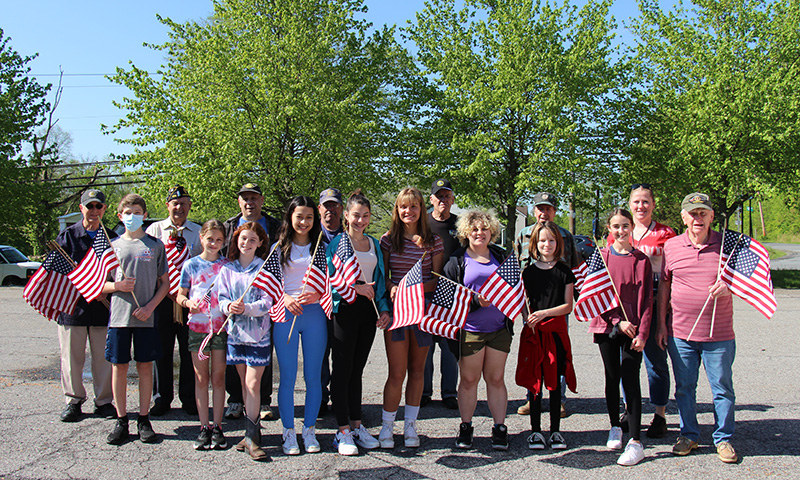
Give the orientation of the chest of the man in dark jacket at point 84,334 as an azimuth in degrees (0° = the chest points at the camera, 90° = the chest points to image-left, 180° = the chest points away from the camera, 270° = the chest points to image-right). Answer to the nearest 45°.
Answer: approximately 0°

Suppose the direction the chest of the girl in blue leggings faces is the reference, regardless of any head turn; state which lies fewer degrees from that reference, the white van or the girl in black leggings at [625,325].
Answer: the girl in black leggings

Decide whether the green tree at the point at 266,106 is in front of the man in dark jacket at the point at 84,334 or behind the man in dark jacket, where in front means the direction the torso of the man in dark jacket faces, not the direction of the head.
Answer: behind

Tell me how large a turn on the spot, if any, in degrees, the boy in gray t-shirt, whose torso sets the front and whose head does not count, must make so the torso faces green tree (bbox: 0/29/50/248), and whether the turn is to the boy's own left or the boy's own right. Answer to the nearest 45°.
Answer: approximately 180°

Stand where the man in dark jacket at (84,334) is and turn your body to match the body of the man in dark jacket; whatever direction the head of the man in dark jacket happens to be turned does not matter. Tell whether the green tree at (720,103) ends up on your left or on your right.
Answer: on your left

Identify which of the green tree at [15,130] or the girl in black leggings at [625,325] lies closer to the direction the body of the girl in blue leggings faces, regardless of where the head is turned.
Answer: the girl in black leggings

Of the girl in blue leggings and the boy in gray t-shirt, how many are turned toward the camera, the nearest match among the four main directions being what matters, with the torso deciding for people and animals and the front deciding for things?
2

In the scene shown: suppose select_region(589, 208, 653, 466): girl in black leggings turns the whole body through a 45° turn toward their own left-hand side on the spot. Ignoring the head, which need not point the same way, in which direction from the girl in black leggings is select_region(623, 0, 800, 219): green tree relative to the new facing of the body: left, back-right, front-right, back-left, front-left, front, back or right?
back-left

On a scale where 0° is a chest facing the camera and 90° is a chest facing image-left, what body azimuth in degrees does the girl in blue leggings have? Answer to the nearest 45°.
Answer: approximately 0°
